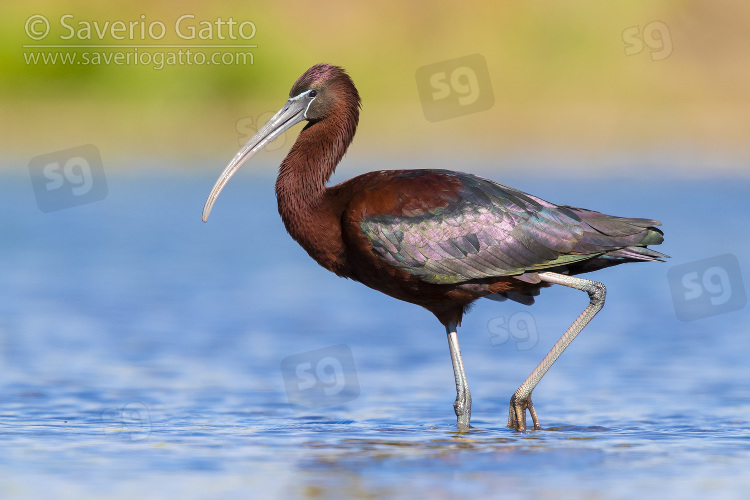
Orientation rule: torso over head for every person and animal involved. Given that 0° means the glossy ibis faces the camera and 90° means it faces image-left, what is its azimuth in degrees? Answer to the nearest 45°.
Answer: approximately 90°
